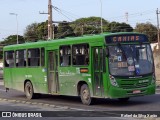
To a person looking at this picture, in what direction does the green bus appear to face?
facing the viewer and to the right of the viewer
